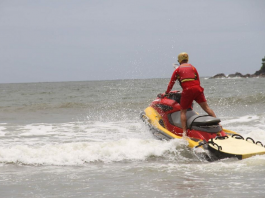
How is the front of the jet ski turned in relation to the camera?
facing away from the viewer and to the left of the viewer
